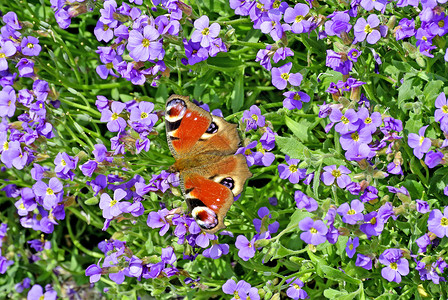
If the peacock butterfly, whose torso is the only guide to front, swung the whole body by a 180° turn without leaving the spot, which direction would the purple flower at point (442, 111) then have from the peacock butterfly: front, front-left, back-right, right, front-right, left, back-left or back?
front

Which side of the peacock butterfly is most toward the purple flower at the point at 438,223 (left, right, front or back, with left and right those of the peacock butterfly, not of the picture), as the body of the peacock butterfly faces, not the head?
back

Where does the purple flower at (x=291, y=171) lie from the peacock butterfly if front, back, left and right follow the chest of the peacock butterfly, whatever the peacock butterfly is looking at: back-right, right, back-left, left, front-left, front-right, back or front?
back

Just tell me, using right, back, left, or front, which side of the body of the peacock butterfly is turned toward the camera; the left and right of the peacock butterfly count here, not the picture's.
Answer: left

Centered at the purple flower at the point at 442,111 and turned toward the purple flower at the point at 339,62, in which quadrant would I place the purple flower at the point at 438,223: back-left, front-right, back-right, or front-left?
back-left

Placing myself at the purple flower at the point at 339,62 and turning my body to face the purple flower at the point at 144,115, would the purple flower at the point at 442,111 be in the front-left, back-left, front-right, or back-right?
back-left

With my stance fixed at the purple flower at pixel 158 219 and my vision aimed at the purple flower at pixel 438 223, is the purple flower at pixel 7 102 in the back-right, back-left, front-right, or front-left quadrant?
back-left

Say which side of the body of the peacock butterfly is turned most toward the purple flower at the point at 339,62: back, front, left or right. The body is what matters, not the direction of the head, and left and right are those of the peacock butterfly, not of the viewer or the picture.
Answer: back
